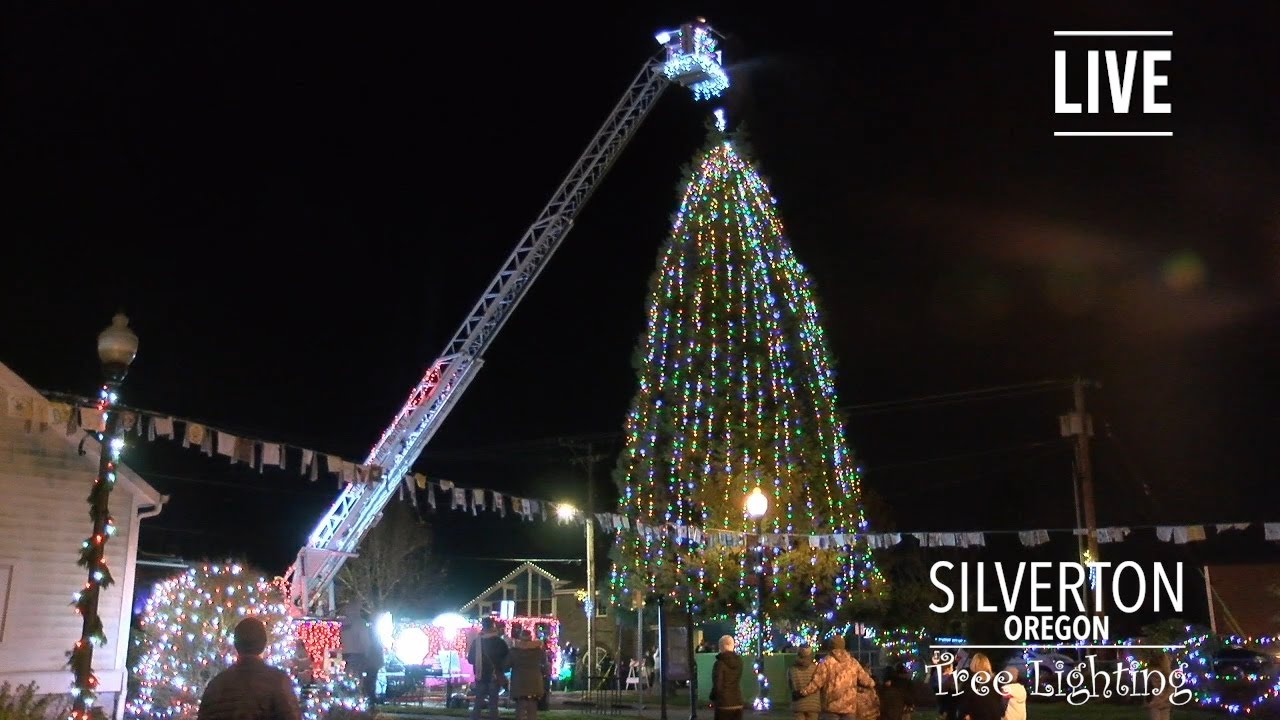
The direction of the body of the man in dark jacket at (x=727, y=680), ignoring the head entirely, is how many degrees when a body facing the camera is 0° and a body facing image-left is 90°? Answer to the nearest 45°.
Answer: approximately 180°

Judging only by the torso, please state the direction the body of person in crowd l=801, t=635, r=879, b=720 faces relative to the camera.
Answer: away from the camera

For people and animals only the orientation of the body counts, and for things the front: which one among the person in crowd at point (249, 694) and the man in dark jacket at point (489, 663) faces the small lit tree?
the person in crowd

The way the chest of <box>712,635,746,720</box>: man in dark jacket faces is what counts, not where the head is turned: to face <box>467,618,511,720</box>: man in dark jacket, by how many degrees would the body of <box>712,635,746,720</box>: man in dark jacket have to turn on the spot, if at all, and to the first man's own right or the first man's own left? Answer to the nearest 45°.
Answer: approximately 45° to the first man's own left

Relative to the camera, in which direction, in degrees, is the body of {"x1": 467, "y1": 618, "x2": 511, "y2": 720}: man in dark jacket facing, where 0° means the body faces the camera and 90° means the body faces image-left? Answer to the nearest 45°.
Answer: approximately 180°

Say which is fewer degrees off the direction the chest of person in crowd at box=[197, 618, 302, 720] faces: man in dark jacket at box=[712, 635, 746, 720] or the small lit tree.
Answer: the small lit tree

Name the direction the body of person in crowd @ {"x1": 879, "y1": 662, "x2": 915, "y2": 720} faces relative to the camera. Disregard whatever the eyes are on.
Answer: away from the camera

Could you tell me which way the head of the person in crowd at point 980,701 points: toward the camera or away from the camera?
away from the camera

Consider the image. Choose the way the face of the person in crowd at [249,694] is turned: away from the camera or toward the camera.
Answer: away from the camera

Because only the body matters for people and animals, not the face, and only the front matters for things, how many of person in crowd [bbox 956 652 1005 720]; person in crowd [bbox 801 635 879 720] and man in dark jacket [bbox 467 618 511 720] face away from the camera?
3

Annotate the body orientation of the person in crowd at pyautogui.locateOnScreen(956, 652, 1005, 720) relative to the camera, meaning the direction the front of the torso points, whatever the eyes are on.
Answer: away from the camera

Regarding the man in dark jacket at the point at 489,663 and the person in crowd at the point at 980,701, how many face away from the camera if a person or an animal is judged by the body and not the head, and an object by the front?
2

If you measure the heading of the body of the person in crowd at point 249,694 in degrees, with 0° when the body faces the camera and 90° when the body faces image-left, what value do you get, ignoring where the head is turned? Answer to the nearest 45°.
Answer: approximately 180°
